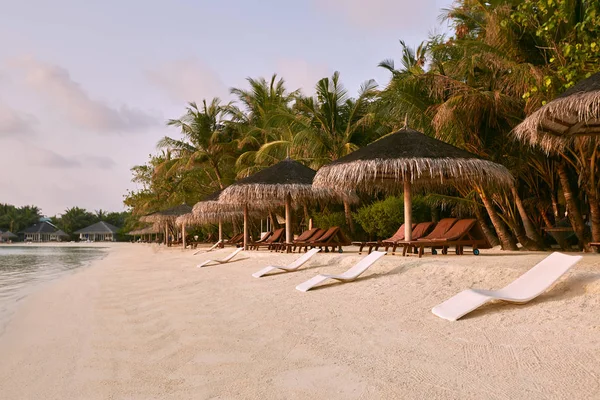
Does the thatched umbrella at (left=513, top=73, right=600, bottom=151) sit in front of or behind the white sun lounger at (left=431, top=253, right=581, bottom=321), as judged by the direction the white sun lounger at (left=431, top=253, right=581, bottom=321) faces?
behind

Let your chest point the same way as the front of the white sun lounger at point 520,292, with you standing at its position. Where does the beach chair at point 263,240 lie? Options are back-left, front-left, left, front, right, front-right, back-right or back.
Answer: right

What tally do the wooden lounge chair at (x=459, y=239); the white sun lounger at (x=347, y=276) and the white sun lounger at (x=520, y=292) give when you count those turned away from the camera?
0

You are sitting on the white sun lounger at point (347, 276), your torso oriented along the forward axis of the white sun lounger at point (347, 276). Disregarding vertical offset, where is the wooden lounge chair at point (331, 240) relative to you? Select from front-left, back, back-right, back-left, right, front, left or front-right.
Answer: back-right

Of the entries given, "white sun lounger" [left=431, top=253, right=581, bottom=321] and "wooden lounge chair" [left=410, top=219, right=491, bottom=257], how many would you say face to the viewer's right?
0

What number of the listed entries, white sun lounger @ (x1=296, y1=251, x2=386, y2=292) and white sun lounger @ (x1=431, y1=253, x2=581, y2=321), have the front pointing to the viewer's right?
0

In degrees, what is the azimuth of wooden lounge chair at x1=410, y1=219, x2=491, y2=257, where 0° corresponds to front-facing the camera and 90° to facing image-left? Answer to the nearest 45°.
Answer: approximately 90°

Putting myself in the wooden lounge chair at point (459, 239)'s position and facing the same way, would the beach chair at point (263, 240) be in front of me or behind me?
in front

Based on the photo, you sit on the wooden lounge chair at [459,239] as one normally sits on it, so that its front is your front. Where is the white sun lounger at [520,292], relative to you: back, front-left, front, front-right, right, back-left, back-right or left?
left

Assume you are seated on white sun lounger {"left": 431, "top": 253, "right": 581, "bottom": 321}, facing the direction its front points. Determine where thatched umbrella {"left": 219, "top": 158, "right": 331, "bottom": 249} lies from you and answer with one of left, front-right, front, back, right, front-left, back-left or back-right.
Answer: right

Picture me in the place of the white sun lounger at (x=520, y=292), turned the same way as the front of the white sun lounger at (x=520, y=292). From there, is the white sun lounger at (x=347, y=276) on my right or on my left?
on my right

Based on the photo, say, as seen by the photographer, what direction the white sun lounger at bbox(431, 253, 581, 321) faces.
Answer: facing the viewer and to the left of the viewer
